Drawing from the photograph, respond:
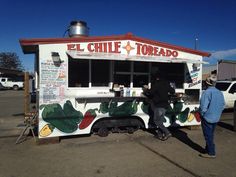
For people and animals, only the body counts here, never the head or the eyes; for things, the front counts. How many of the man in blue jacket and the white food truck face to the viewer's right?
1

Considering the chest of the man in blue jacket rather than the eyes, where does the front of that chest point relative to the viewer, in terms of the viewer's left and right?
facing away from the viewer and to the left of the viewer

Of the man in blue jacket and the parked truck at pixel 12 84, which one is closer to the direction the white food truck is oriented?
the man in blue jacket

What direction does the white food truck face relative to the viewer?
to the viewer's right

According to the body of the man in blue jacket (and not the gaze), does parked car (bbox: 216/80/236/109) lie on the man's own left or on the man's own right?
on the man's own right
